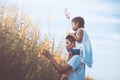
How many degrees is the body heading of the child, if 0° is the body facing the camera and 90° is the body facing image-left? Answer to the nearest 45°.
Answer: approximately 90°
